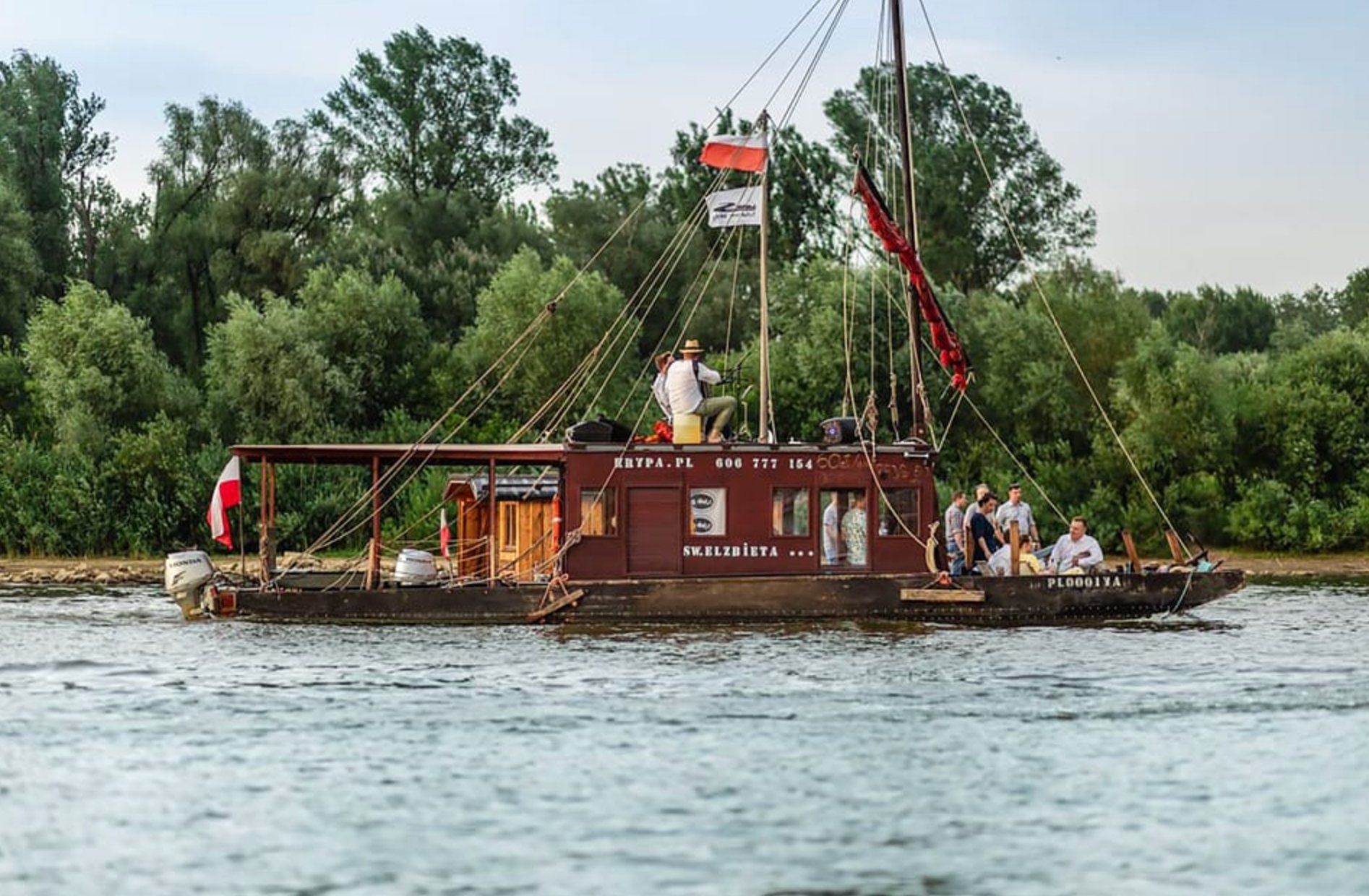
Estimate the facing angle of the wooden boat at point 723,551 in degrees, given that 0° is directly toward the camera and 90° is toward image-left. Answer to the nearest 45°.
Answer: approximately 270°
